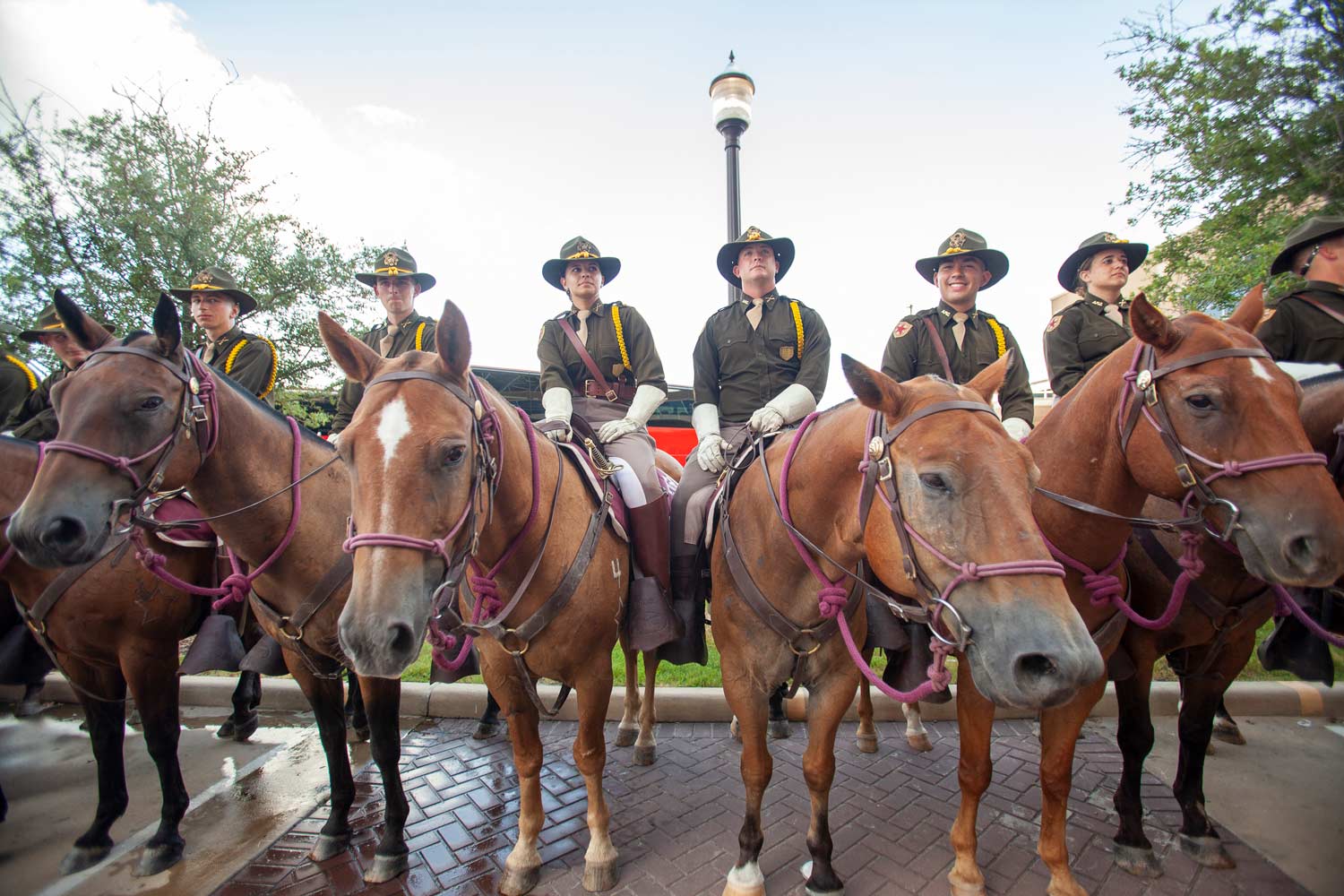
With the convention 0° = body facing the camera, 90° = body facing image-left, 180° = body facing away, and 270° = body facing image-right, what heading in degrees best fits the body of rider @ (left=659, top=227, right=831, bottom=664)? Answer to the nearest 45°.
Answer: approximately 0°

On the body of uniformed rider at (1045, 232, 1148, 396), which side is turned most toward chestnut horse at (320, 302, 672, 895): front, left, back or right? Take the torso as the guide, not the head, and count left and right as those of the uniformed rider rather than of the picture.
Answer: right

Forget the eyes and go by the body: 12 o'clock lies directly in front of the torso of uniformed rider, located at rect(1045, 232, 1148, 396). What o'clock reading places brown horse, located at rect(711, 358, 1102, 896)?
The brown horse is roughly at 2 o'clock from the uniformed rider.

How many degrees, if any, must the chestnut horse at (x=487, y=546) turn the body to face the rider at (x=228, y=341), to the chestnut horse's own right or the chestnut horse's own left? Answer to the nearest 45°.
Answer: approximately 90° to the chestnut horse's own right

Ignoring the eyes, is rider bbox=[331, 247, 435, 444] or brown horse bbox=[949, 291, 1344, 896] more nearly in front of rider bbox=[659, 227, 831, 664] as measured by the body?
the brown horse

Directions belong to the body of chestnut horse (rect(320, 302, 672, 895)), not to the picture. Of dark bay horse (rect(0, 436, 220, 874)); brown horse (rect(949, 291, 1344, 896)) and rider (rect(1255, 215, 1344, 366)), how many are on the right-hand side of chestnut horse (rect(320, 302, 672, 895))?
1

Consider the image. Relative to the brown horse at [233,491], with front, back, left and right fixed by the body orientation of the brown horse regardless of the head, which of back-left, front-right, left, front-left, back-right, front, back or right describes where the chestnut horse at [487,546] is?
left

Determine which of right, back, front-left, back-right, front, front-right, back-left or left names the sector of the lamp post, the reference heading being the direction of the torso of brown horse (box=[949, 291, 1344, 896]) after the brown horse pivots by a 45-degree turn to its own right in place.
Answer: back-right

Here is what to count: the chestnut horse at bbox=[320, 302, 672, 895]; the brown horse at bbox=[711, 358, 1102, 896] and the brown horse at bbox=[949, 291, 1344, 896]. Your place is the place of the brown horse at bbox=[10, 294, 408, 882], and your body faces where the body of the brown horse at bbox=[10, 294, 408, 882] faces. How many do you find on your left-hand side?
3
